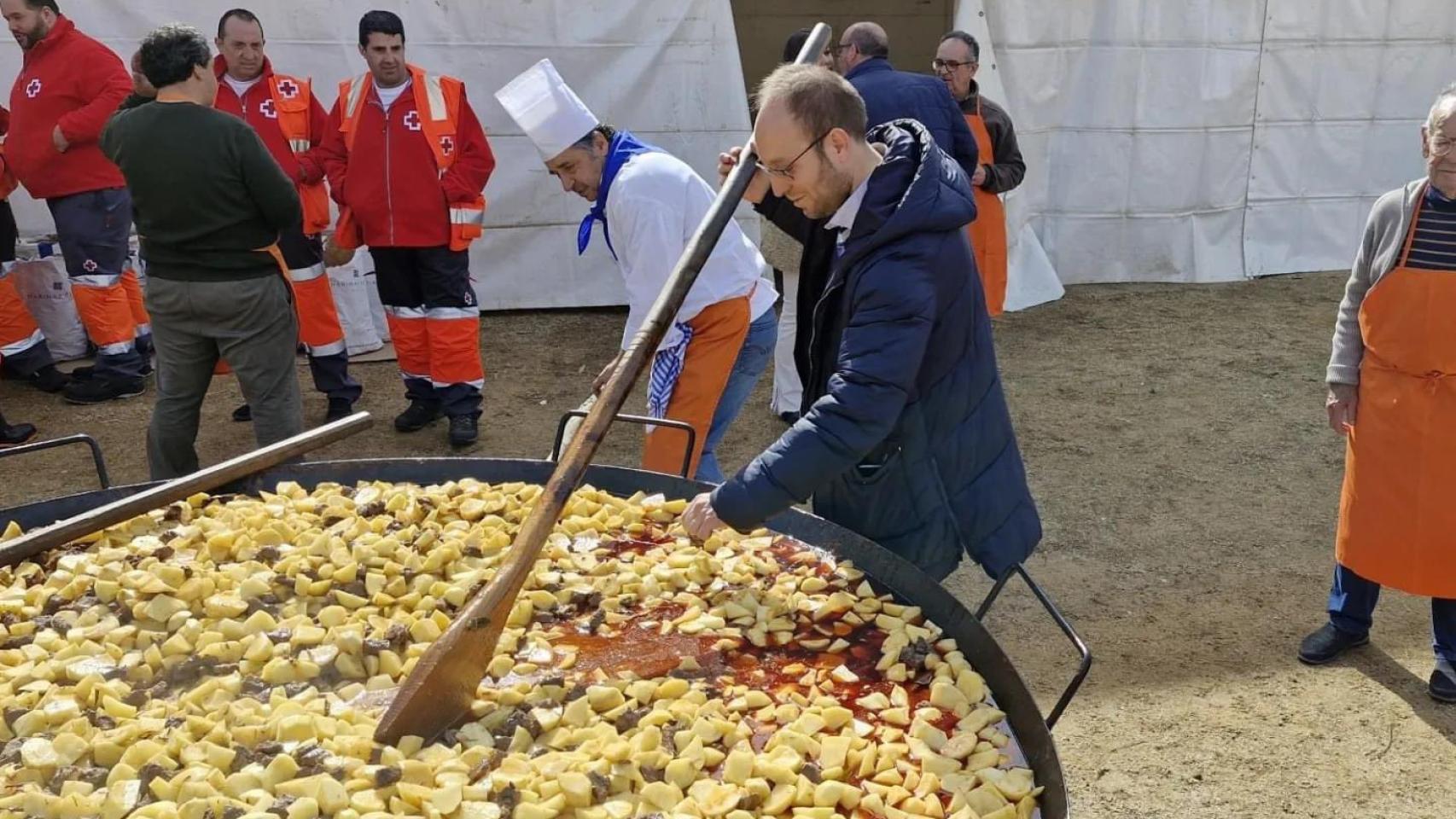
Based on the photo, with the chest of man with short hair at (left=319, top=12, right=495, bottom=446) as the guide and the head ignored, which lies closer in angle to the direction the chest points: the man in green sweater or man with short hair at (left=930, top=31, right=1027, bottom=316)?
the man in green sweater

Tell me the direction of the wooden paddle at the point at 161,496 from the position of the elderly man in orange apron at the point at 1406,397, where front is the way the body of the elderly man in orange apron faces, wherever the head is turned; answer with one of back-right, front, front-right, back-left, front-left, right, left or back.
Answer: front-right

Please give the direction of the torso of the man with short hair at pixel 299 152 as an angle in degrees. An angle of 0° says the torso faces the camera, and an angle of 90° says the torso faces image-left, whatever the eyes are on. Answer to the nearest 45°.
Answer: approximately 45°

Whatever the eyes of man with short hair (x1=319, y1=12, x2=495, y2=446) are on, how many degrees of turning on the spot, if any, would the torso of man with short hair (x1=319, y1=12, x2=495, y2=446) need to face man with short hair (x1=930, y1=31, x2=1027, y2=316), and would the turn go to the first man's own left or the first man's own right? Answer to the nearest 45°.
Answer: approximately 90° to the first man's own left

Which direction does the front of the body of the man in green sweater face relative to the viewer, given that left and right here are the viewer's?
facing away from the viewer and to the right of the viewer

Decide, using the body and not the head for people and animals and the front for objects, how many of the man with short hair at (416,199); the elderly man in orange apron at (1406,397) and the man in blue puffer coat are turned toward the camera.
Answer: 2

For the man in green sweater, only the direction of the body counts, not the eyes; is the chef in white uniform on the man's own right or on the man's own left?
on the man's own right

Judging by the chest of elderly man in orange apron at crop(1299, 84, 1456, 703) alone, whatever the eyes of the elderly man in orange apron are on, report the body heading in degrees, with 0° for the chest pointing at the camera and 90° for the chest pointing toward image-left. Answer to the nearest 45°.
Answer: approximately 0°

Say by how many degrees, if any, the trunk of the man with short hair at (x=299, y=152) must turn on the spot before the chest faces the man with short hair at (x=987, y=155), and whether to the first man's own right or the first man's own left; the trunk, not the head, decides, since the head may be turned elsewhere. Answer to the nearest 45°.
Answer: approximately 135° to the first man's own left

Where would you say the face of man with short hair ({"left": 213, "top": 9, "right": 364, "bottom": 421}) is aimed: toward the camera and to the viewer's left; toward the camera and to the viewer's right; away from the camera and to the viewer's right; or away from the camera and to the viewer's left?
toward the camera and to the viewer's left

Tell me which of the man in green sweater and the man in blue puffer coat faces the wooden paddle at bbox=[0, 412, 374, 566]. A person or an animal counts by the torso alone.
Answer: the man in blue puffer coat
